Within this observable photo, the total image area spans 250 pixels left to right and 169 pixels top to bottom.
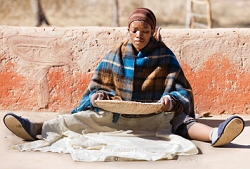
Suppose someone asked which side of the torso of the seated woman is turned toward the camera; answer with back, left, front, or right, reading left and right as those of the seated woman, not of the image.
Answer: front
